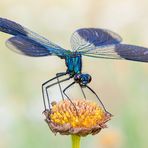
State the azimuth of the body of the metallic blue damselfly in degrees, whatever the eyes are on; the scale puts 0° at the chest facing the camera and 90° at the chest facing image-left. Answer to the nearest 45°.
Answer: approximately 315°
